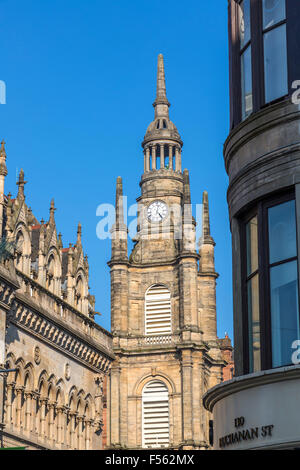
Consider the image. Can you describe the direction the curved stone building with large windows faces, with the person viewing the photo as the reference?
facing the viewer and to the left of the viewer
